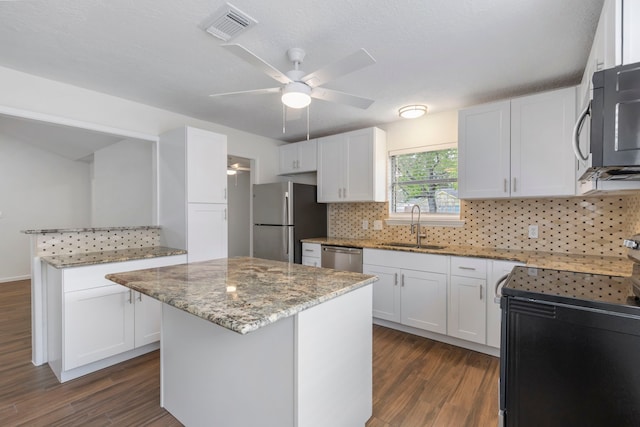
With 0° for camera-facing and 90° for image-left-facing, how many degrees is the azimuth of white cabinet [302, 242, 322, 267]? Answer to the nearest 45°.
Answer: approximately 45°

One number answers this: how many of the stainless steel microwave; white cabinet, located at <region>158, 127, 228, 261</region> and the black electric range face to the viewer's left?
2

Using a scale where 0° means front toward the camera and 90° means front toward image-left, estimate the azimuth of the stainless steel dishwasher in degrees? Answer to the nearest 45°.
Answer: approximately 45°

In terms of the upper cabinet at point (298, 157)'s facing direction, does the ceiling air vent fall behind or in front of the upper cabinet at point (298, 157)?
in front

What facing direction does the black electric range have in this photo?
to the viewer's left

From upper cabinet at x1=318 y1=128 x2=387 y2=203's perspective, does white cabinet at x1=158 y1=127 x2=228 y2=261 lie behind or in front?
in front

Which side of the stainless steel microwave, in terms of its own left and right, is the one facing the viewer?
left

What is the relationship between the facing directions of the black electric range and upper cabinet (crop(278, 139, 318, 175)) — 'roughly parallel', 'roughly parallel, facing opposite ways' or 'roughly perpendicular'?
roughly perpendicular

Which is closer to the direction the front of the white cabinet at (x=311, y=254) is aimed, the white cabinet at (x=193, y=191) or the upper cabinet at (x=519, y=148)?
the white cabinet

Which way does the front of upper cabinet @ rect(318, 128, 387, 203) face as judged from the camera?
facing the viewer and to the left of the viewer
